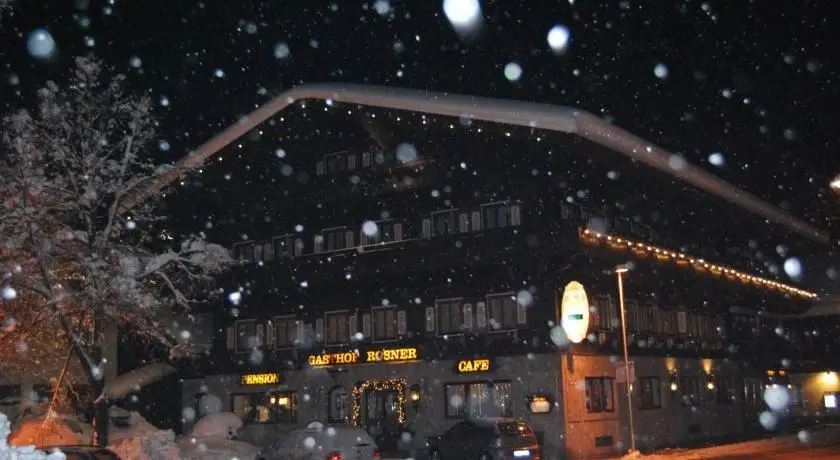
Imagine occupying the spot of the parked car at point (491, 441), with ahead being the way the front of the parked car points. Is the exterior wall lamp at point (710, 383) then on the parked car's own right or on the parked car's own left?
on the parked car's own right

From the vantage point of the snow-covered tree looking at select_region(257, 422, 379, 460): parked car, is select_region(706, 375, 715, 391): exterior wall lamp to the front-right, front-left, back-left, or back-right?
front-left

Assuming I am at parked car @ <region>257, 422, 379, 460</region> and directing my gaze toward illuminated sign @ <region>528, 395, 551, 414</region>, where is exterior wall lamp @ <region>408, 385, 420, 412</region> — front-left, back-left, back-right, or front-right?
front-left

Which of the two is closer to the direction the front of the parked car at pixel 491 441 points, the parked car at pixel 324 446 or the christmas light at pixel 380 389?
the christmas light

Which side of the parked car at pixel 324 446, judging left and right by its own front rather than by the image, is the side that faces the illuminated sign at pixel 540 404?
right

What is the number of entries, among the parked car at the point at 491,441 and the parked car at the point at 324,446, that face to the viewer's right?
0

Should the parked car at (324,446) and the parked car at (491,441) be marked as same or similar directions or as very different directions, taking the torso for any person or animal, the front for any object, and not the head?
same or similar directions

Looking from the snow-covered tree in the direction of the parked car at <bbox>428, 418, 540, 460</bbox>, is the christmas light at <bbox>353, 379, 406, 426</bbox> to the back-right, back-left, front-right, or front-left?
front-left

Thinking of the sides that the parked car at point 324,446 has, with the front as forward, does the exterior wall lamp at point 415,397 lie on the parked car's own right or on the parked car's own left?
on the parked car's own right

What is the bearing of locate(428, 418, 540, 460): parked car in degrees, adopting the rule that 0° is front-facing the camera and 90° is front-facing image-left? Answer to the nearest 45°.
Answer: approximately 135°

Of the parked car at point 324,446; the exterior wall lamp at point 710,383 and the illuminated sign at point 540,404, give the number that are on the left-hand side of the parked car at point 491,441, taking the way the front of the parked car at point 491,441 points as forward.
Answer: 1

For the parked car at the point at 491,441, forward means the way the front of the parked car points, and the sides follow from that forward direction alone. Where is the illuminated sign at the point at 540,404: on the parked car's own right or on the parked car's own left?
on the parked car's own right

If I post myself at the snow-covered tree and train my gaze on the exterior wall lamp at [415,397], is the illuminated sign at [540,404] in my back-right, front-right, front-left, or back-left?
front-right

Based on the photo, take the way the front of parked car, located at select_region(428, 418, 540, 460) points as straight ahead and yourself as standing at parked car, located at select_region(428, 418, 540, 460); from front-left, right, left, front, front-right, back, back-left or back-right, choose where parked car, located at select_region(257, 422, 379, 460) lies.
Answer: left

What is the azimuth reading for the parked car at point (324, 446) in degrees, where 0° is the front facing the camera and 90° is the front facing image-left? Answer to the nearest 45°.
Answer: approximately 135°

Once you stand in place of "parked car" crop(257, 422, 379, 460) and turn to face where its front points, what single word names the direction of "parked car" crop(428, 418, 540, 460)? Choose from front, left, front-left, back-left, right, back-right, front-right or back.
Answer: right
